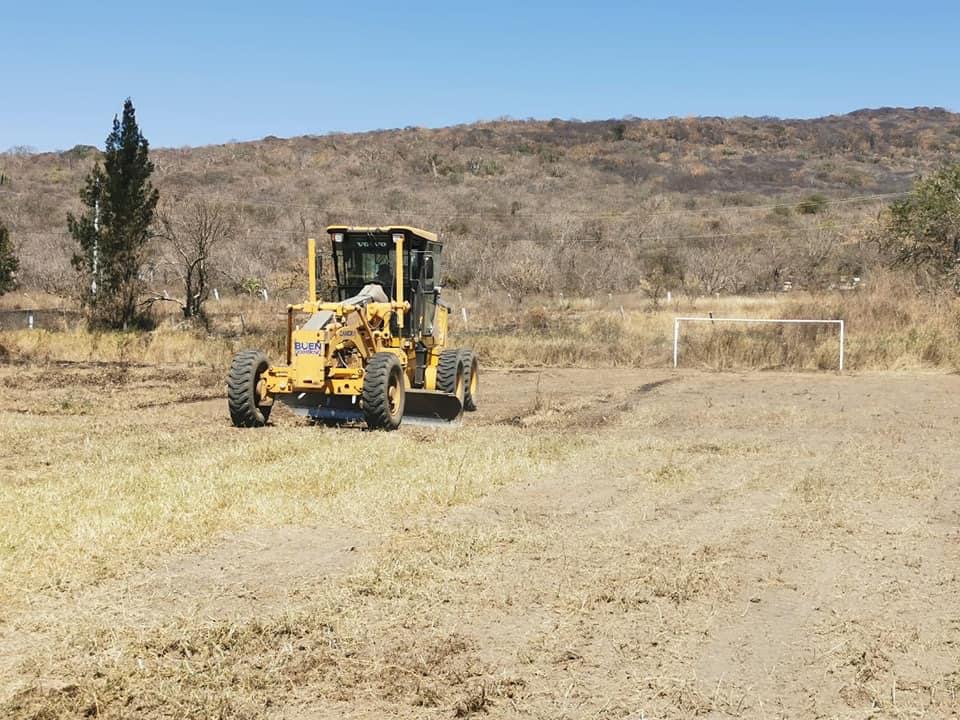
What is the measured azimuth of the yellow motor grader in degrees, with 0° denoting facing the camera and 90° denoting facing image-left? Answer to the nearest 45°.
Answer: approximately 45°

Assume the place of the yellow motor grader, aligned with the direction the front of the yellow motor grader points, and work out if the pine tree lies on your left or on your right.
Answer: on your right

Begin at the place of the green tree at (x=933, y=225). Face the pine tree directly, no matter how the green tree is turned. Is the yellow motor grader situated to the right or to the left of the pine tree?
left

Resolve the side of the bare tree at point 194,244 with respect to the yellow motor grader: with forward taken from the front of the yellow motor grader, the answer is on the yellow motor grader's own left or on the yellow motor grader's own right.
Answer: on the yellow motor grader's own right

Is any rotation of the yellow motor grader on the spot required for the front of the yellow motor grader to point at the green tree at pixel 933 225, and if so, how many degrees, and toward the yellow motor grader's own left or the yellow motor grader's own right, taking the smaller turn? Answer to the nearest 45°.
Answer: approximately 180°
